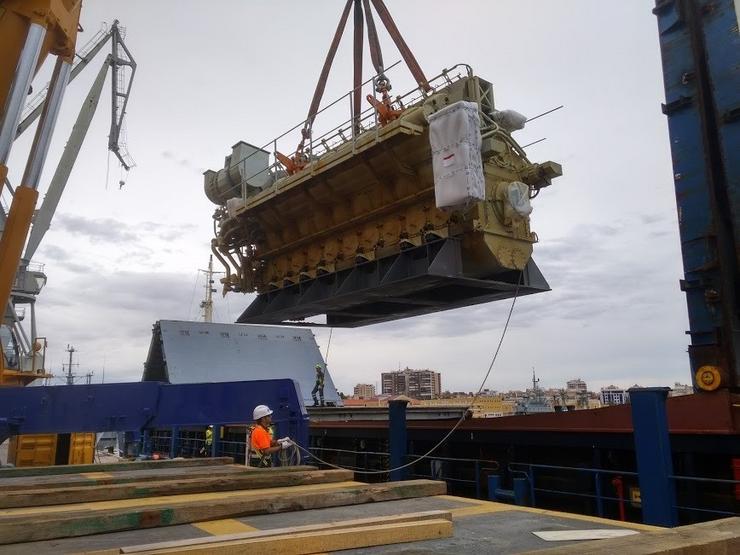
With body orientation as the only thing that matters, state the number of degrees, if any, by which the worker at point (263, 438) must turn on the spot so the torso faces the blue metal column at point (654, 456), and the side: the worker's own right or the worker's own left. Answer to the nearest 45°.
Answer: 0° — they already face it

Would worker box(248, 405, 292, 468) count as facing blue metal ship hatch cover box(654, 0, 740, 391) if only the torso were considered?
yes

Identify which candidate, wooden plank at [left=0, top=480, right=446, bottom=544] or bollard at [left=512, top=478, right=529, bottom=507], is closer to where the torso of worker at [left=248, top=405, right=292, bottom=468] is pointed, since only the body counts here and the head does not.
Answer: the bollard

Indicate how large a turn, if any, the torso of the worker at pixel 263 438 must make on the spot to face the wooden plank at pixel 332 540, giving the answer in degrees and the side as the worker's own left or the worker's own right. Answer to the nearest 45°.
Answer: approximately 90° to the worker's own right

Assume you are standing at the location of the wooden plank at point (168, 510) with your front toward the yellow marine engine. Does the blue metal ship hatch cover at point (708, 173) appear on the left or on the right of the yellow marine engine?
right

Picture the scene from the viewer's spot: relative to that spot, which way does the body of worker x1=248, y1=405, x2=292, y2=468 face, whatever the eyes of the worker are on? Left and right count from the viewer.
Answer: facing to the right of the viewer

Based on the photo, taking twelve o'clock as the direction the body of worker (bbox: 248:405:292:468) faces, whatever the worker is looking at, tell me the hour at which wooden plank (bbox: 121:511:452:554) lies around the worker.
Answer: The wooden plank is roughly at 3 o'clock from the worker.

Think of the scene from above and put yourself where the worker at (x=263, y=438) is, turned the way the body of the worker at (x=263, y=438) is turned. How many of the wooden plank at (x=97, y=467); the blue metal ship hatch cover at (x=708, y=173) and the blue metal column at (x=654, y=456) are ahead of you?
2

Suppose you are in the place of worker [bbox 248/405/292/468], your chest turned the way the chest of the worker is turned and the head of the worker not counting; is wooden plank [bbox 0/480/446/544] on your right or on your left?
on your right
